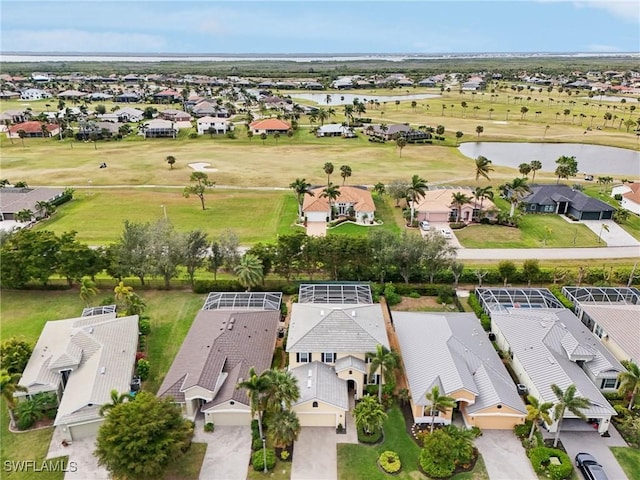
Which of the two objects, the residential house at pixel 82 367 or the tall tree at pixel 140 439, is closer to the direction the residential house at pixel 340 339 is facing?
the tall tree

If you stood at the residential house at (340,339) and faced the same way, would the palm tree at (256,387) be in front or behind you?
in front

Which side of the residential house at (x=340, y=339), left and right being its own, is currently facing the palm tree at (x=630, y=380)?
left

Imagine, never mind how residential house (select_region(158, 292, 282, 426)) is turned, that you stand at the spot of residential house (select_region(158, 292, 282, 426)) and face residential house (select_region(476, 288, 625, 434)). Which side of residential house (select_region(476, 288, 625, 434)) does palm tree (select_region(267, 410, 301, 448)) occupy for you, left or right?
right

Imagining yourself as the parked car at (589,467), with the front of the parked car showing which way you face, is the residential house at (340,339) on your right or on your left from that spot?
on your left

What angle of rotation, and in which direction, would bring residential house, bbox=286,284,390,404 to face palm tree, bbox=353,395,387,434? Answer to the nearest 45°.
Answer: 0° — it already faces it

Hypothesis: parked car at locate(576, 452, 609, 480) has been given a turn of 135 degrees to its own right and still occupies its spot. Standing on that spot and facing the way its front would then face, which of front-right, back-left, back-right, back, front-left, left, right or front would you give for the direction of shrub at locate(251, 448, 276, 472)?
back-right

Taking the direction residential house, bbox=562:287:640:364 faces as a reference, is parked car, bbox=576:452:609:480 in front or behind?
in front

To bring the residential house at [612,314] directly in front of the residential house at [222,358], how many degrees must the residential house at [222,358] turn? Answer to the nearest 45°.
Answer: approximately 90° to its left

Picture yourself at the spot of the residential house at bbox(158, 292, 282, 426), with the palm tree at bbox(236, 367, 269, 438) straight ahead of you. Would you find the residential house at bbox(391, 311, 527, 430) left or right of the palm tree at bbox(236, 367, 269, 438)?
left

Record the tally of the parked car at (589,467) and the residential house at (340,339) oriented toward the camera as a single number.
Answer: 1

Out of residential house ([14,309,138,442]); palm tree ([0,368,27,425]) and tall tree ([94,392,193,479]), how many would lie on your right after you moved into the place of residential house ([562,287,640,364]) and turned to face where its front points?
3

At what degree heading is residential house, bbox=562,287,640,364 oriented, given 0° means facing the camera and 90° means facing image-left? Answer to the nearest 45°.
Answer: approximately 315°

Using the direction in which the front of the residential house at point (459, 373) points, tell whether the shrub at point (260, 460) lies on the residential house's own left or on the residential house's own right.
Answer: on the residential house's own right

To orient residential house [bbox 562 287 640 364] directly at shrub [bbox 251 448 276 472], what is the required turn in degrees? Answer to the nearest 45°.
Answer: approximately 90° to its right
